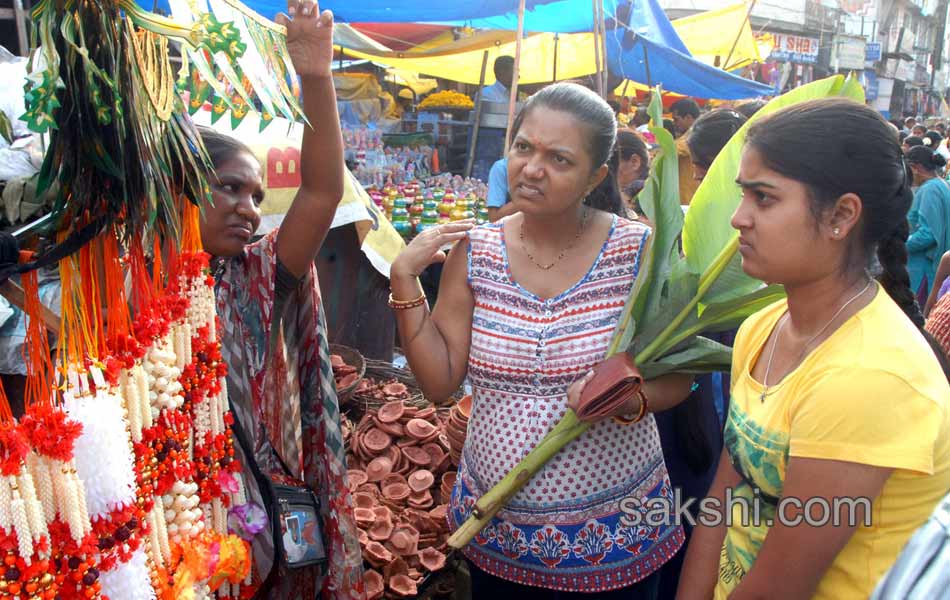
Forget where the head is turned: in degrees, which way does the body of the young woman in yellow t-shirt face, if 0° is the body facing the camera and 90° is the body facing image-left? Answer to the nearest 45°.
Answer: approximately 45°

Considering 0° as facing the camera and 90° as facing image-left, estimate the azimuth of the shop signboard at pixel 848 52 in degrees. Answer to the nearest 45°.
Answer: approximately 0°

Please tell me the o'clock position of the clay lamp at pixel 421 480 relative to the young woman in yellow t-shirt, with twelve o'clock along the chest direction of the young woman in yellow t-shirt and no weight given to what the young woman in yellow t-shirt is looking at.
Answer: The clay lamp is roughly at 3 o'clock from the young woman in yellow t-shirt.

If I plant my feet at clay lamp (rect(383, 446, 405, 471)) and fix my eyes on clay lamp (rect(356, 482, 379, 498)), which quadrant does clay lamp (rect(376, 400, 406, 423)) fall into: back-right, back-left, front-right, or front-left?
back-right

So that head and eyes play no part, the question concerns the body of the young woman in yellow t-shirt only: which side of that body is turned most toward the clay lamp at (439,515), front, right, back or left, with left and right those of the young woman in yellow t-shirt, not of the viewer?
right

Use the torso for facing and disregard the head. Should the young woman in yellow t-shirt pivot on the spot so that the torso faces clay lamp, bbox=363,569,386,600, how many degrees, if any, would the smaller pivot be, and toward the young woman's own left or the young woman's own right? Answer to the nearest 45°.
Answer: approximately 90° to the young woman's own right

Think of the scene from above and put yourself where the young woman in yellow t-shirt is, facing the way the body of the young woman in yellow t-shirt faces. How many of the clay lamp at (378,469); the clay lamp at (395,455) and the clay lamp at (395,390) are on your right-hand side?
3

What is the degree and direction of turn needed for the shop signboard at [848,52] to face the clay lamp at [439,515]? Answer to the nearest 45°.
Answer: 0° — it already faces it

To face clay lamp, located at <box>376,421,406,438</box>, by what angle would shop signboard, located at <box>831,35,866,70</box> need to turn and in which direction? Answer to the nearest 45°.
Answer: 0° — it already faces it

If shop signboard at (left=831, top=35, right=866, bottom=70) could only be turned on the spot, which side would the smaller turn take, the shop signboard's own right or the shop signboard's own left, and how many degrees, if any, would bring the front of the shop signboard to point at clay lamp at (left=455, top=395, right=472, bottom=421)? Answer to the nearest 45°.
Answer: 0° — it already faces it

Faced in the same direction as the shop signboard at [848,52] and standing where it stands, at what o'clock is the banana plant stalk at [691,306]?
The banana plant stalk is roughly at 12 o'clock from the shop signboard.

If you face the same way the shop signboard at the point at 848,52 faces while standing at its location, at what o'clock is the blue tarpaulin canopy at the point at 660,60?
The blue tarpaulin canopy is roughly at 12 o'clock from the shop signboard.

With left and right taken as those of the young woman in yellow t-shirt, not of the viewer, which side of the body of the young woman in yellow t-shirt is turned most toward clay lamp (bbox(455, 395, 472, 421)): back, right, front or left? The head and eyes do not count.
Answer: right
